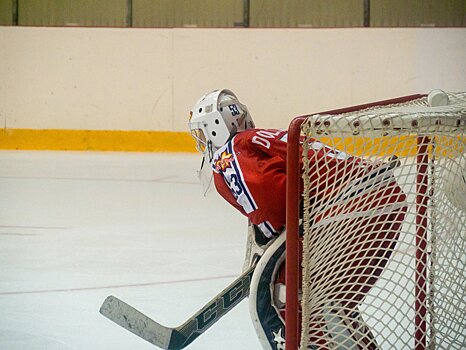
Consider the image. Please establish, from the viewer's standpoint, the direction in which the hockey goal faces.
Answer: facing away from the viewer and to the left of the viewer

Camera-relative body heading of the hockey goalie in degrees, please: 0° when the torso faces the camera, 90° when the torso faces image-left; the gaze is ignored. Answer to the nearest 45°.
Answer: approximately 90°

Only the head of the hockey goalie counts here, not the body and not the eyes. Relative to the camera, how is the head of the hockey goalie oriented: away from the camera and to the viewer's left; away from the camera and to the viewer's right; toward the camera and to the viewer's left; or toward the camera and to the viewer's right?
away from the camera and to the viewer's left
